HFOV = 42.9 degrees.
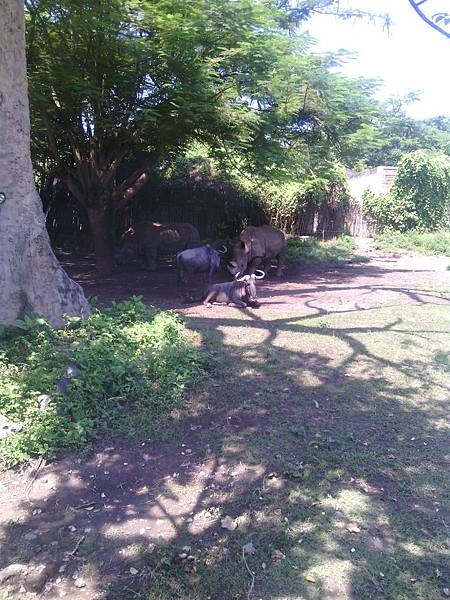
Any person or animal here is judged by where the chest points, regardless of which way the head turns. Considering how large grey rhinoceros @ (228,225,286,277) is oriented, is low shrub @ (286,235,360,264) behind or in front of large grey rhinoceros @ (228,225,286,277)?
behind

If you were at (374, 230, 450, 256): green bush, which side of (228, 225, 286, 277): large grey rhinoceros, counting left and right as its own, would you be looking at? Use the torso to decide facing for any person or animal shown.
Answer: back

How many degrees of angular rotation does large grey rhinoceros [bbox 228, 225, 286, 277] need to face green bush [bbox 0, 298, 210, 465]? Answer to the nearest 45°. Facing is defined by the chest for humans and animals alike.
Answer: approximately 45° to its left

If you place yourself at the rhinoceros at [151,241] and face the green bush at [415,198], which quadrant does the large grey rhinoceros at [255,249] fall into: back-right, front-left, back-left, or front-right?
front-right

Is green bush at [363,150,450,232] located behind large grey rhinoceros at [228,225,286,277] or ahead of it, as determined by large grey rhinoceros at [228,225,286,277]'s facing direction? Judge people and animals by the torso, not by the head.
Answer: behind

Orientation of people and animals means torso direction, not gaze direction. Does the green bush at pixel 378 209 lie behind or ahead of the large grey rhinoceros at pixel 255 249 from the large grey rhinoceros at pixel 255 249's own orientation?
behind

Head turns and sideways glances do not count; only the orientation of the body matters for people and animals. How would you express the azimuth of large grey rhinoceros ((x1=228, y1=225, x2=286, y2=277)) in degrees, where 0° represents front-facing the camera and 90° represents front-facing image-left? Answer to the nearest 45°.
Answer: approximately 45°
